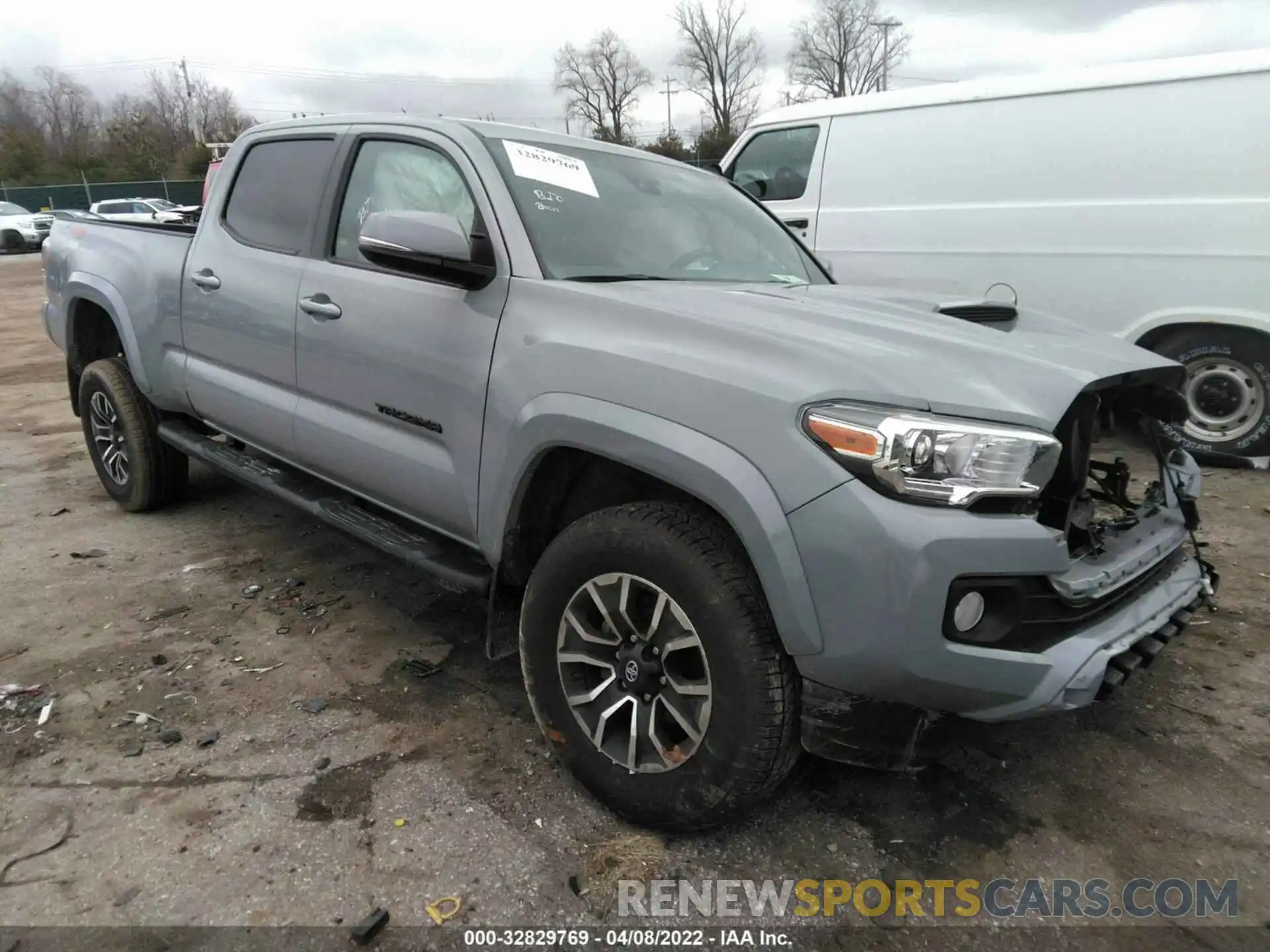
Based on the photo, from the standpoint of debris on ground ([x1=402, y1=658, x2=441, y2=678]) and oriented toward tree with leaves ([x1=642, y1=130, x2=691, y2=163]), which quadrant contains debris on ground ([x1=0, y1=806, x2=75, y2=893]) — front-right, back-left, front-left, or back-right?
back-left

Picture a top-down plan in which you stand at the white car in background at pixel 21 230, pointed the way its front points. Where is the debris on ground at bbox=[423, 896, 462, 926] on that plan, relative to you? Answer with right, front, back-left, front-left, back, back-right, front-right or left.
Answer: front-right

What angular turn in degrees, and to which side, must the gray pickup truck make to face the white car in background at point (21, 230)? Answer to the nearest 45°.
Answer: approximately 180°

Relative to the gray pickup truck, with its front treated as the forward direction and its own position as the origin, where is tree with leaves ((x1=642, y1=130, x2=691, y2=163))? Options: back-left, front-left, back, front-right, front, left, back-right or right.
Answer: back-left

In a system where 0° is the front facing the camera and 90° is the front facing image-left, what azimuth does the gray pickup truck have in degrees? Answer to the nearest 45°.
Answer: approximately 315°

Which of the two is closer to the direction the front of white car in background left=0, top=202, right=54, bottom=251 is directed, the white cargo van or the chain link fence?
the white cargo van

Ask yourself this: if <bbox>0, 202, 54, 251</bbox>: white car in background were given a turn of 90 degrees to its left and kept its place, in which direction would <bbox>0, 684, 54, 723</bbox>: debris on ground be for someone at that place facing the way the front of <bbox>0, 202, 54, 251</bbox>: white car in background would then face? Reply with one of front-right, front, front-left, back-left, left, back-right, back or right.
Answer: back-right

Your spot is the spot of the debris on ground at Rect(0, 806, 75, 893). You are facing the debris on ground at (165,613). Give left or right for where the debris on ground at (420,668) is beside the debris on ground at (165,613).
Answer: right

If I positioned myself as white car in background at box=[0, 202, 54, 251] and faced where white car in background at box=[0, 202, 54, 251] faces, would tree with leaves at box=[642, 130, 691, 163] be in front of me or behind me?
in front

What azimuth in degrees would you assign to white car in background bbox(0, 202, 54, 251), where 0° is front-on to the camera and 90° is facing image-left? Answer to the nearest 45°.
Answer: approximately 315°

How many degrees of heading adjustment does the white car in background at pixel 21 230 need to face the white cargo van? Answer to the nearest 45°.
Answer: approximately 45° to its right

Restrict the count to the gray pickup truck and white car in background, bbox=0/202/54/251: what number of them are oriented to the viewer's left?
0

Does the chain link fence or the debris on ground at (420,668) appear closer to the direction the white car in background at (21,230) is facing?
the debris on ground

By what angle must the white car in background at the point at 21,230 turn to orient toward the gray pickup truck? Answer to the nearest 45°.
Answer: approximately 45° to its right
